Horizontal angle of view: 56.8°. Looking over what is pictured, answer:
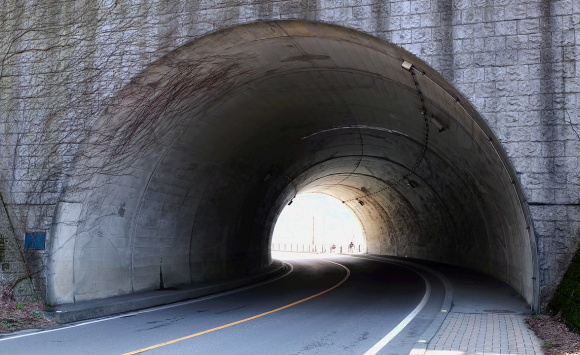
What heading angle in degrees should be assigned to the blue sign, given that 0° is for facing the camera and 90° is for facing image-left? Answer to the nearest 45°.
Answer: approximately 0°

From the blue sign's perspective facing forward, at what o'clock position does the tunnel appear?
The tunnel is roughly at 9 o'clock from the blue sign.
